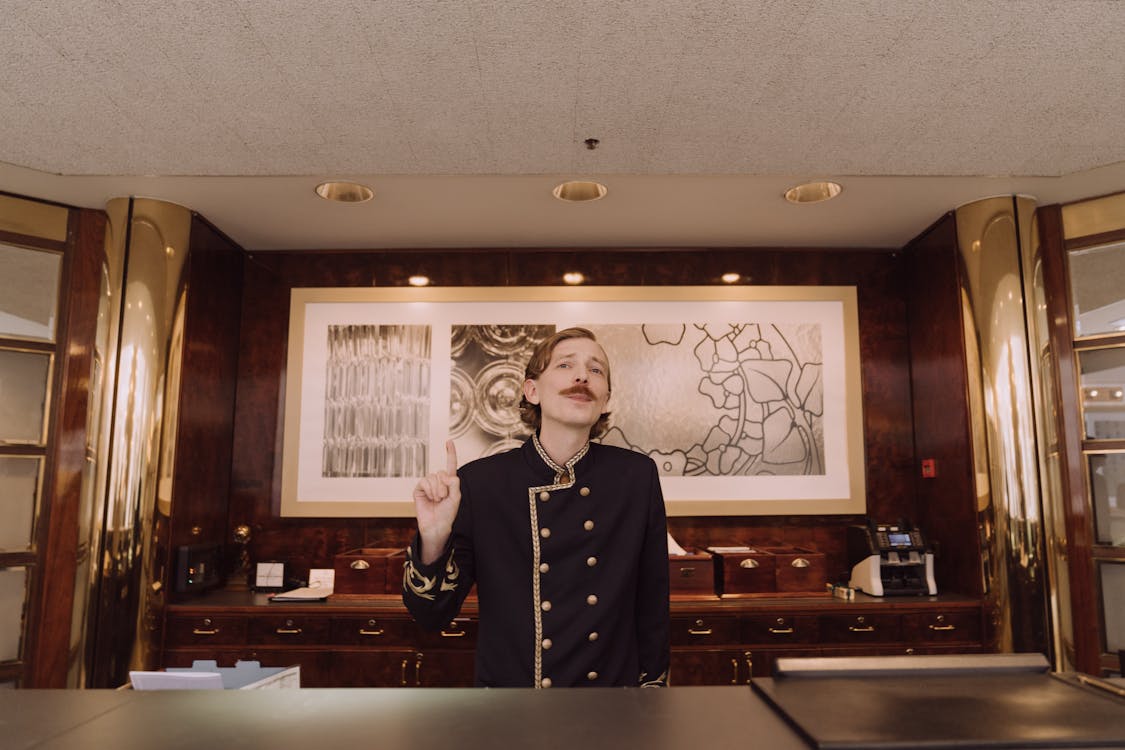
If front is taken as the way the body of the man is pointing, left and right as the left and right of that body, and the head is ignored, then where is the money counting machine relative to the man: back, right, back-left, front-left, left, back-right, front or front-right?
back-left

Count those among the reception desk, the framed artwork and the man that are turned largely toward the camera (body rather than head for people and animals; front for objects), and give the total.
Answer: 3

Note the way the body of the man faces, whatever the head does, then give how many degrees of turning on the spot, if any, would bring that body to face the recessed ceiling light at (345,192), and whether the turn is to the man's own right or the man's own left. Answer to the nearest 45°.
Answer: approximately 135° to the man's own right

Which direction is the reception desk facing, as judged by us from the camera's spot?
facing the viewer

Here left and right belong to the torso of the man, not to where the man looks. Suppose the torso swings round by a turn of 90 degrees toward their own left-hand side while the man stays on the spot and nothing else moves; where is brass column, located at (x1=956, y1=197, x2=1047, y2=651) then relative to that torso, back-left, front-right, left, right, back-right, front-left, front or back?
front-left

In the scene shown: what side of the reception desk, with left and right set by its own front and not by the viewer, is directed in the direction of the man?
back

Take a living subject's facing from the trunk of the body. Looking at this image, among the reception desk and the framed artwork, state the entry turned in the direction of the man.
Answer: the framed artwork

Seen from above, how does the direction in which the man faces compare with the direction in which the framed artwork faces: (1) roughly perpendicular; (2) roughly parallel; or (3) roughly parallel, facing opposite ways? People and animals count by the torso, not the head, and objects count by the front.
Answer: roughly parallel

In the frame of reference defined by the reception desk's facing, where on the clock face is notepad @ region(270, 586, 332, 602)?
The notepad is roughly at 5 o'clock from the reception desk.

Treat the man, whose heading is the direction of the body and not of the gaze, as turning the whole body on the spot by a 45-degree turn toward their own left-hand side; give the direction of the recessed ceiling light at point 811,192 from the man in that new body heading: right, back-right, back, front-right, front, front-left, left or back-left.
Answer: left

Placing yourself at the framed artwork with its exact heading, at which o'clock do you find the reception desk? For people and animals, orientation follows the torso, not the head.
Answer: The reception desk is roughly at 12 o'clock from the framed artwork.

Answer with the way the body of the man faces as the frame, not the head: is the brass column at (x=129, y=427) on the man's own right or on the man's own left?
on the man's own right

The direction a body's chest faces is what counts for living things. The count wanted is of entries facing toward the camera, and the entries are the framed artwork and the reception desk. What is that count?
2

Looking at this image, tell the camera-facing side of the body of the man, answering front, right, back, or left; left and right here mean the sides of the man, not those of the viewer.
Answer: front

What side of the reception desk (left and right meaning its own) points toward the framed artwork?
back

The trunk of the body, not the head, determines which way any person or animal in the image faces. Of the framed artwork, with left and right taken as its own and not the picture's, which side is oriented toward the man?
front

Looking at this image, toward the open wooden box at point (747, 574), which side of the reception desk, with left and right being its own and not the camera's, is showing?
back
